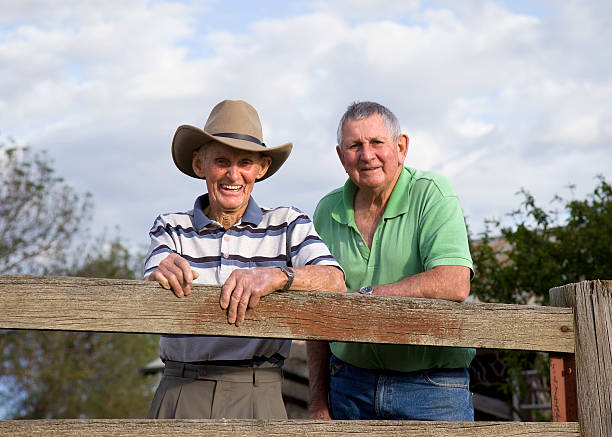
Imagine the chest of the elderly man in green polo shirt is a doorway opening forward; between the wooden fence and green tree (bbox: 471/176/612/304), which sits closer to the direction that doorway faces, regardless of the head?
the wooden fence

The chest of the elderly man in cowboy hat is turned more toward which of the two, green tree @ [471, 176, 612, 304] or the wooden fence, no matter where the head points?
the wooden fence

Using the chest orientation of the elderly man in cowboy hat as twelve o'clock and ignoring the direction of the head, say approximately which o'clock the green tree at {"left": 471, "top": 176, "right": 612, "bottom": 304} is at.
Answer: The green tree is roughly at 7 o'clock from the elderly man in cowboy hat.

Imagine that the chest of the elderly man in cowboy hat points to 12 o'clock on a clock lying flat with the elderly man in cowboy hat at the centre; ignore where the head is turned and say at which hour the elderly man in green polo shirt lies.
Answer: The elderly man in green polo shirt is roughly at 8 o'clock from the elderly man in cowboy hat.

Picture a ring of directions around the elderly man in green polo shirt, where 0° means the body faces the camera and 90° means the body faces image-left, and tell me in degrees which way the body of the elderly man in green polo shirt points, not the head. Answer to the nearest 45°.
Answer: approximately 45°

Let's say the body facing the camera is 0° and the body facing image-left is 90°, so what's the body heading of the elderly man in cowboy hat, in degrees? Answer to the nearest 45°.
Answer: approximately 0°
